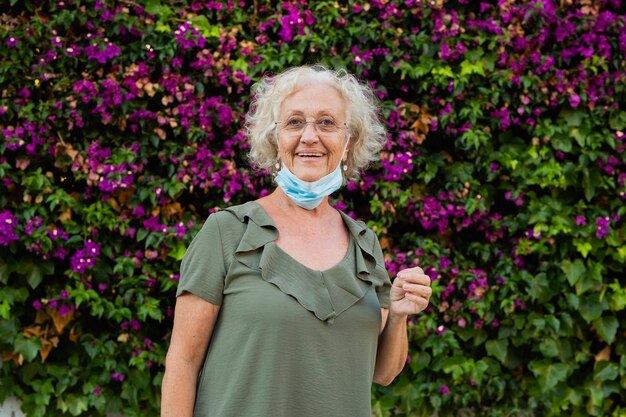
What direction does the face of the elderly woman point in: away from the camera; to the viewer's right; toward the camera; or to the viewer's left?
toward the camera

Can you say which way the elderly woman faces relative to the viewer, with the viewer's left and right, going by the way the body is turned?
facing the viewer and to the right of the viewer
